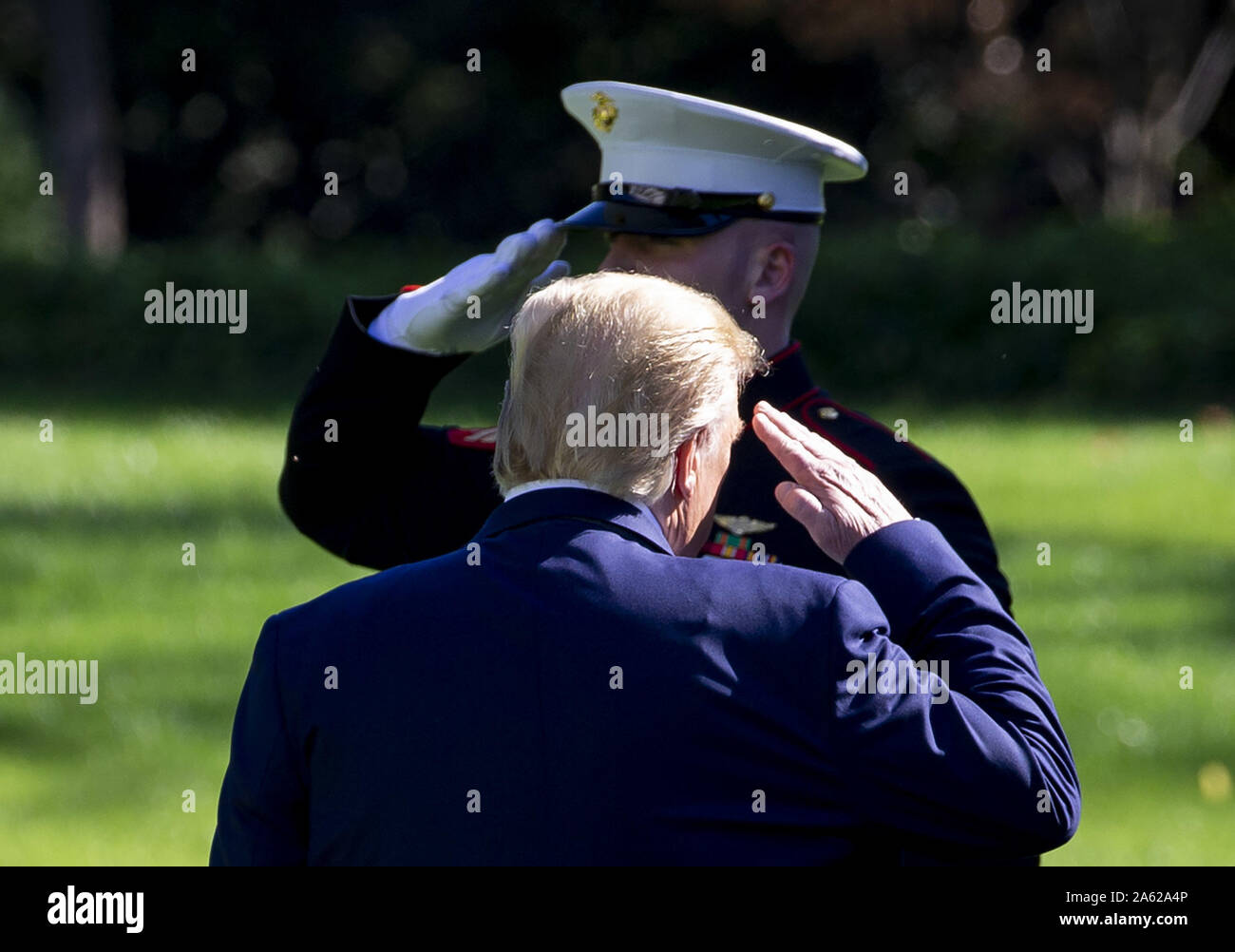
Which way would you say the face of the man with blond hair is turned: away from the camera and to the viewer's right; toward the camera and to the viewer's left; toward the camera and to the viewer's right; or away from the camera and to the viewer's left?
away from the camera and to the viewer's right

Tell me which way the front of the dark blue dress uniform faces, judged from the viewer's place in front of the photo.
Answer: facing the viewer and to the left of the viewer

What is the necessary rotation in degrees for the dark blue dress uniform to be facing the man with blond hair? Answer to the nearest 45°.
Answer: approximately 45° to its left
